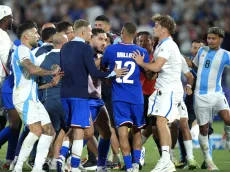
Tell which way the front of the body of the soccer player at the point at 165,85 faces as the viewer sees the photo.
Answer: to the viewer's left

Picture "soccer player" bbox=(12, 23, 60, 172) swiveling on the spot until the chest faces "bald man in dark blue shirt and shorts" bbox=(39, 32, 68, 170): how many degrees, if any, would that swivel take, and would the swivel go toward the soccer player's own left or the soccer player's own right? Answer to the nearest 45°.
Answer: approximately 45° to the soccer player's own left

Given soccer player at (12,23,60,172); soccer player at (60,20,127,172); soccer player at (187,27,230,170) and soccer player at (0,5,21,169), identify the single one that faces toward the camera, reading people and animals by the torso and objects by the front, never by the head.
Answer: soccer player at (187,27,230,170)

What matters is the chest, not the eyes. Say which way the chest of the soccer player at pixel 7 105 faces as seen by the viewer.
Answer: to the viewer's right

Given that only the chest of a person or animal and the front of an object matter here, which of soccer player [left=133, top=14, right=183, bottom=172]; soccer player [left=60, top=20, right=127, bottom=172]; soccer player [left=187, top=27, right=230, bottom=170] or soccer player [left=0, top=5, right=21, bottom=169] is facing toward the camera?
soccer player [left=187, top=27, right=230, bottom=170]

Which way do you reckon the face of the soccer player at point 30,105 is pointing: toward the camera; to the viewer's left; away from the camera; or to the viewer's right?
to the viewer's right

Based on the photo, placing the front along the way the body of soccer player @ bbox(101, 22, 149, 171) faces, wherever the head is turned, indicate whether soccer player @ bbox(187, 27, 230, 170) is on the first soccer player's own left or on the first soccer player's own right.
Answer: on the first soccer player's own right

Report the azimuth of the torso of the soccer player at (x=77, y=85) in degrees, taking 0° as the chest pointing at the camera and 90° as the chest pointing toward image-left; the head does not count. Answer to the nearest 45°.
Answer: approximately 225°

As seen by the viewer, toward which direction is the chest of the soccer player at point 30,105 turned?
to the viewer's right
